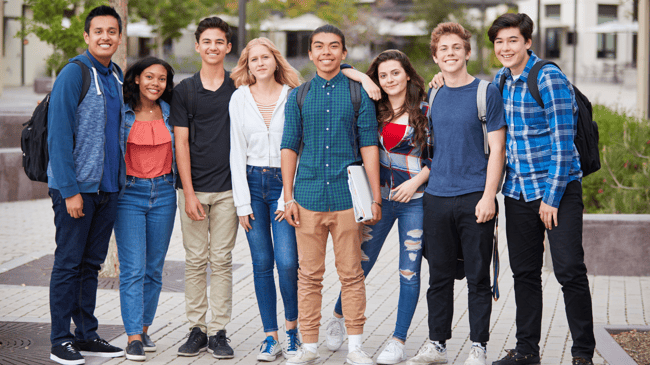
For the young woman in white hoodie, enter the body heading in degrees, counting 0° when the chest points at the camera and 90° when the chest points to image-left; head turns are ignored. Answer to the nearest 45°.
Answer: approximately 0°

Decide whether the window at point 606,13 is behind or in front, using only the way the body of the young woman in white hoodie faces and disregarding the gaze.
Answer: behind

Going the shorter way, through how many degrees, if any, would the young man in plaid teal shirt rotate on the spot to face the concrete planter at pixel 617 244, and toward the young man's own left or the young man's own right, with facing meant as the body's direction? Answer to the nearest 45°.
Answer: approximately 135° to the young man's own left

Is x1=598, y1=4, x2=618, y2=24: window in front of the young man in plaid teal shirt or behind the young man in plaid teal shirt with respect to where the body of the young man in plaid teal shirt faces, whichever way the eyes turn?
behind

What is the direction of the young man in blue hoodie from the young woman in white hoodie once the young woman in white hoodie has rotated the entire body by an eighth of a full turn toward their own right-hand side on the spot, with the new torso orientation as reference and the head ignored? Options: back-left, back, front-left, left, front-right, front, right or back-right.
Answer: front-right

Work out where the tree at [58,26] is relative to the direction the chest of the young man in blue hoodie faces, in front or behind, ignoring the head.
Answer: behind

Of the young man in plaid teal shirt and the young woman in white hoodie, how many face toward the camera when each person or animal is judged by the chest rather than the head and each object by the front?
2

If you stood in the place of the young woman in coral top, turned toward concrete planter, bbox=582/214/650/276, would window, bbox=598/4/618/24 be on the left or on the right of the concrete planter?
left
